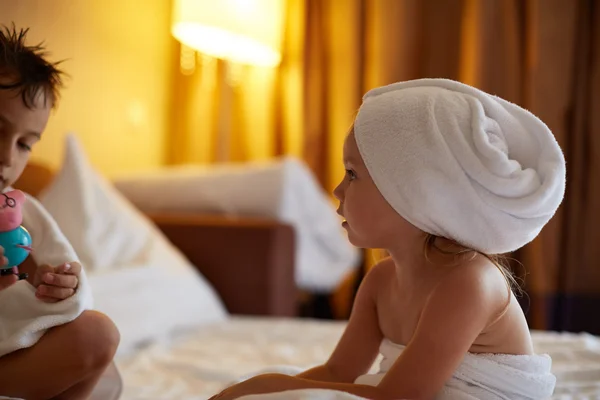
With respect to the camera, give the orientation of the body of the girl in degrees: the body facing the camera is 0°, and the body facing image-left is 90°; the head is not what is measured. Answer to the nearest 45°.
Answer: approximately 90°

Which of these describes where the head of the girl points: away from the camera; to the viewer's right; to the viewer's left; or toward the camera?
to the viewer's left

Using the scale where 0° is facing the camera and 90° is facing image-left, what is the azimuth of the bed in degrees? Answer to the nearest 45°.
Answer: approximately 315°
